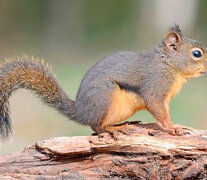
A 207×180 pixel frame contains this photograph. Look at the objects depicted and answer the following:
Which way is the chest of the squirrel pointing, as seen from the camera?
to the viewer's right
